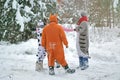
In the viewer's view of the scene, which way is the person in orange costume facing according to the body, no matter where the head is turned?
away from the camera
